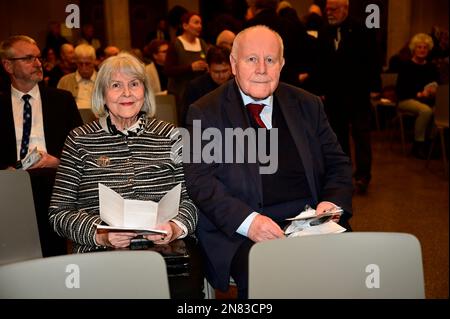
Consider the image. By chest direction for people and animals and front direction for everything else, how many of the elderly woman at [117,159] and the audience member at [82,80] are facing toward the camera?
2

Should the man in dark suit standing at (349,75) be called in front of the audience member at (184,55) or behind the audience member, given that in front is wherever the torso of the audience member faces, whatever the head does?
in front

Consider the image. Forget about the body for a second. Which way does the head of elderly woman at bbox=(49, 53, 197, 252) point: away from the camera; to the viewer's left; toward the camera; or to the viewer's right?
toward the camera

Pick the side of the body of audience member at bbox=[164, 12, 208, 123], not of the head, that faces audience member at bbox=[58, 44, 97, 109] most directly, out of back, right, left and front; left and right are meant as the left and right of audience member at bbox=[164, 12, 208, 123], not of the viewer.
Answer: right

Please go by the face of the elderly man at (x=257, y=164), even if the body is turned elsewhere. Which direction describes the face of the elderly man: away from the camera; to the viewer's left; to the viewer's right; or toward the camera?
toward the camera

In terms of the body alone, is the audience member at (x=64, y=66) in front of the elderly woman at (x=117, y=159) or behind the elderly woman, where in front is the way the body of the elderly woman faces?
behind

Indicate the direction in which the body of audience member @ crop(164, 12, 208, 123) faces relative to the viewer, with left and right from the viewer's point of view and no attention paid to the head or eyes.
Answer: facing the viewer and to the right of the viewer

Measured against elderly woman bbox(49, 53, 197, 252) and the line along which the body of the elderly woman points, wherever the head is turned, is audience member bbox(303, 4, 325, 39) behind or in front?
behind

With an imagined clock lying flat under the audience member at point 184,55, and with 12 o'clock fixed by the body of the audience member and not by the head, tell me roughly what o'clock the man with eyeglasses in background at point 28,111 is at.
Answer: The man with eyeglasses in background is roughly at 2 o'clock from the audience member.

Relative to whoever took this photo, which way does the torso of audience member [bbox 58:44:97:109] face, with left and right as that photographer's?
facing the viewer

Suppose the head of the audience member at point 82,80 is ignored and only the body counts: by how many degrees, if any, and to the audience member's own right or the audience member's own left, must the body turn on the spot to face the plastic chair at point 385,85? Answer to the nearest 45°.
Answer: approximately 135° to the audience member's own left

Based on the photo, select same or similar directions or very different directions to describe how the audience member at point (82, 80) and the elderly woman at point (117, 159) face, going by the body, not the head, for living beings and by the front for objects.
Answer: same or similar directions

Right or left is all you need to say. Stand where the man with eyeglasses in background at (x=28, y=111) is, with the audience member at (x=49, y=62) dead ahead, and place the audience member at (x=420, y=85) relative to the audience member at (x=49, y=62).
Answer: right

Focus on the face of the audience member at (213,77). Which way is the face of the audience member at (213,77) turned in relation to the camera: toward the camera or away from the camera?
toward the camera

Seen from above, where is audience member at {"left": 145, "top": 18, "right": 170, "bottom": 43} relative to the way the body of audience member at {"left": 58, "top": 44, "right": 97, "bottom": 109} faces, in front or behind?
behind

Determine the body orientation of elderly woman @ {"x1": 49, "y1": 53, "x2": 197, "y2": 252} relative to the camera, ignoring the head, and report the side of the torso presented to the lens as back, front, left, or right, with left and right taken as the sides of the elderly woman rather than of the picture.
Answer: front
